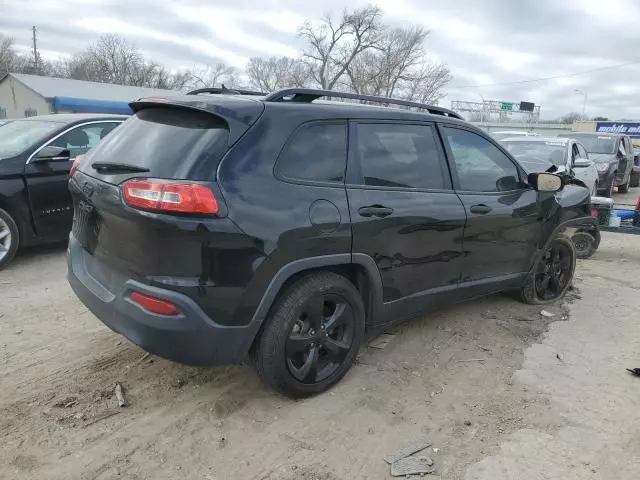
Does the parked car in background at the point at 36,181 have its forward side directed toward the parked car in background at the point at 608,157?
no

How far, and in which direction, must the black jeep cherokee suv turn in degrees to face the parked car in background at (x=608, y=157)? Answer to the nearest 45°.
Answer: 0° — it already faces it

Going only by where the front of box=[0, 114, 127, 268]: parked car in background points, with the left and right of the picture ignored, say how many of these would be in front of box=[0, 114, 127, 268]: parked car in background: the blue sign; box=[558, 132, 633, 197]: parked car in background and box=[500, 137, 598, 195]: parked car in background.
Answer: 0

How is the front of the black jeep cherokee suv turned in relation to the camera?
facing away from the viewer and to the right of the viewer

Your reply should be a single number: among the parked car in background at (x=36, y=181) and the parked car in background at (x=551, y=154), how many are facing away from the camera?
0

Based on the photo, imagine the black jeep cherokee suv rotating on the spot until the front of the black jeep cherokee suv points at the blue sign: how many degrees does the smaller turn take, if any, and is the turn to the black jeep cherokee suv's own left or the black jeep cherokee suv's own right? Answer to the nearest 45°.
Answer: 0° — it already faces it

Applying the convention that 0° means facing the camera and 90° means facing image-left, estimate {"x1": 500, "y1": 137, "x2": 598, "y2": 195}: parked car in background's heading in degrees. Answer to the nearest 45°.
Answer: approximately 45°

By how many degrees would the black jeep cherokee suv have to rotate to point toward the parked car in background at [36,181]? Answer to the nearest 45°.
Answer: approximately 90° to its left

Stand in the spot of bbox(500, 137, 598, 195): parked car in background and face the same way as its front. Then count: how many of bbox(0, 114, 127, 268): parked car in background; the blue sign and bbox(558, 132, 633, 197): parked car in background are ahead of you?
1

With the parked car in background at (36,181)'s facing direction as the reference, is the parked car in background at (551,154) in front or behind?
behind

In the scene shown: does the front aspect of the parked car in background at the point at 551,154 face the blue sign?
no

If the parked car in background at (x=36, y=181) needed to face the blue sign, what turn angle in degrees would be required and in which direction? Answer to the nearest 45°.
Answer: approximately 180°

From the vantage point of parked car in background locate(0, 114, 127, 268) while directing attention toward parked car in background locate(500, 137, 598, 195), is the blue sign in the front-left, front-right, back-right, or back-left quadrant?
front-left

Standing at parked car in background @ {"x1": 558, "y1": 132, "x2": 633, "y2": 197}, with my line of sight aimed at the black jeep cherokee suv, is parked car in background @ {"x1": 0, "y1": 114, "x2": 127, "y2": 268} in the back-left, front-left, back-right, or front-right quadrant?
front-right
